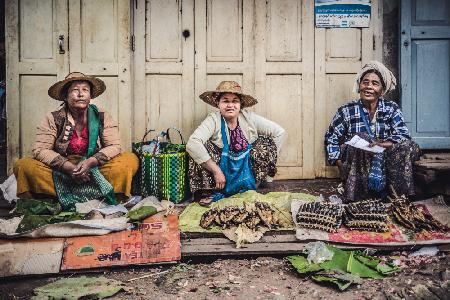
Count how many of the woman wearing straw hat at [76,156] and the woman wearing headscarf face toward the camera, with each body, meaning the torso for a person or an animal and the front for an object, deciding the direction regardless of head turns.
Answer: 2

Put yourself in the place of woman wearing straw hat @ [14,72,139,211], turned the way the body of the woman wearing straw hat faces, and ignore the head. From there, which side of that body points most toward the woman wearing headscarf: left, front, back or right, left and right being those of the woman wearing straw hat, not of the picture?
left

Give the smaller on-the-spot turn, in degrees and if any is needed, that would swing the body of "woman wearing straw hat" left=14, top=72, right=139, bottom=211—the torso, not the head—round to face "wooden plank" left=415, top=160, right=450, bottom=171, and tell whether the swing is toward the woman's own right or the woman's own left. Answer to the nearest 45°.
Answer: approximately 90° to the woman's own left

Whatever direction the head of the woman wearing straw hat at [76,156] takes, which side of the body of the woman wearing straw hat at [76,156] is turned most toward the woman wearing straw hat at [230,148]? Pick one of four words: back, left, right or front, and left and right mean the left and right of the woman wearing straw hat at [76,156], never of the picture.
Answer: left

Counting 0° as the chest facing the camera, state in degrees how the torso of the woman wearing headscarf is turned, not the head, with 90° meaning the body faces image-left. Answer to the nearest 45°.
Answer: approximately 0°

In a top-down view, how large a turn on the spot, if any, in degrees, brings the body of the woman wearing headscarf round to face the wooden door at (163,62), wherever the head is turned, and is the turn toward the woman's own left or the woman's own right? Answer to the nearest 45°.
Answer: approximately 90° to the woman's own right

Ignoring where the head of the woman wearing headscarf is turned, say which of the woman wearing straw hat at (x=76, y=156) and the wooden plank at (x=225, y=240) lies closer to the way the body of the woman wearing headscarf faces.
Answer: the wooden plank

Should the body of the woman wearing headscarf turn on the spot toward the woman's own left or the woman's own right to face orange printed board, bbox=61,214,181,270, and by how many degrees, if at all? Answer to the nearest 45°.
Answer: approximately 45° to the woman's own right

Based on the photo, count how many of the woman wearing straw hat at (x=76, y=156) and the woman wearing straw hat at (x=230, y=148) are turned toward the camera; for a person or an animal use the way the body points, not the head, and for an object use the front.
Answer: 2

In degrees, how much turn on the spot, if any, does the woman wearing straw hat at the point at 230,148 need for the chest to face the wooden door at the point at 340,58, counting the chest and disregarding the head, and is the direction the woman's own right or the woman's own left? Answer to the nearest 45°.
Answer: approximately 135° to the woman's own left

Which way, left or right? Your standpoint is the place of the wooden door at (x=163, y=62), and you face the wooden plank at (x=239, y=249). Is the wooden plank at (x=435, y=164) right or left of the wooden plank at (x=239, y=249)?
left

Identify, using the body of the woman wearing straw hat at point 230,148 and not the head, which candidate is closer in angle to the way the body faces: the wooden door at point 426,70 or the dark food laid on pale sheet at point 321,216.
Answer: the dark food laid on pale sheet

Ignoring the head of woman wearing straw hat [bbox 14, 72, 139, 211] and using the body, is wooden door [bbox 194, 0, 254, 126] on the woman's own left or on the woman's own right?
on the woman's own left

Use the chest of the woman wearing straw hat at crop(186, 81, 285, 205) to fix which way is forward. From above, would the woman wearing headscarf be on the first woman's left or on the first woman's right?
on the first woman's left
